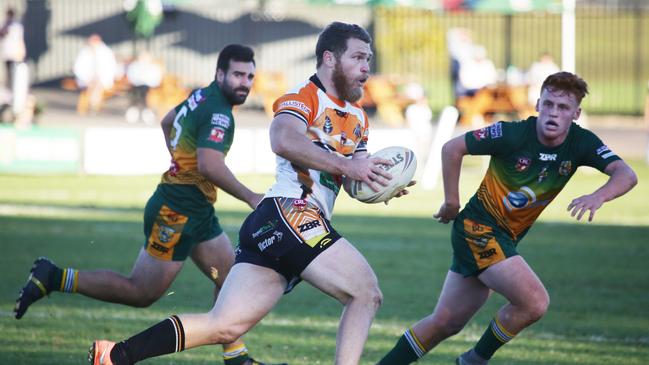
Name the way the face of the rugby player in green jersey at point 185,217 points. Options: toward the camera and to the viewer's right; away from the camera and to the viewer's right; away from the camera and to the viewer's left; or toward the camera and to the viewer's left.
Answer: toward the camera and to the viewer's right

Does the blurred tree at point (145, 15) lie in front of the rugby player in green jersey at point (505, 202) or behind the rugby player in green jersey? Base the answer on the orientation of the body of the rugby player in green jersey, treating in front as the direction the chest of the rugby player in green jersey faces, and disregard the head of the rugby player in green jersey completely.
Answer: behind

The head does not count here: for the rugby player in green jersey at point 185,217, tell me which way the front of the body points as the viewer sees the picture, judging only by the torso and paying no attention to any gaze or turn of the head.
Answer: to the viewer's right

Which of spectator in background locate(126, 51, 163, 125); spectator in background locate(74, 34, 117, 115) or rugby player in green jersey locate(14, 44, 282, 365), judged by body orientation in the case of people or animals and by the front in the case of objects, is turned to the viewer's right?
the rugby player in green jersey

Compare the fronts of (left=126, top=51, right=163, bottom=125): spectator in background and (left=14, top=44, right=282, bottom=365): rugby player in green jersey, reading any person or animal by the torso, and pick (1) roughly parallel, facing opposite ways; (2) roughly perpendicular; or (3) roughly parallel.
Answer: roughly perpendicular

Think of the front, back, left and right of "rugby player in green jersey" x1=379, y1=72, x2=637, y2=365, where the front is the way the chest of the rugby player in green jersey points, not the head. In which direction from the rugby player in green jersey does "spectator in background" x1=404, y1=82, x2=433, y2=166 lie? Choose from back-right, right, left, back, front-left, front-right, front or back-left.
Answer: back-left

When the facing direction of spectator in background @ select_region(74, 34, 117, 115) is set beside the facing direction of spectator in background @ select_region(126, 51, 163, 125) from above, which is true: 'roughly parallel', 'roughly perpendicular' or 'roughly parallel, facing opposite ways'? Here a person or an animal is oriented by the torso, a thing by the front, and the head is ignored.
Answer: roughly parallel

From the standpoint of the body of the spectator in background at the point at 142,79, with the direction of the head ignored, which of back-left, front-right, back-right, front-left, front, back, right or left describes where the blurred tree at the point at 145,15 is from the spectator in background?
back

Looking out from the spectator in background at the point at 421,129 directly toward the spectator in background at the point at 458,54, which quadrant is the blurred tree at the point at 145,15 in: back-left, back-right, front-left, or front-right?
front-left

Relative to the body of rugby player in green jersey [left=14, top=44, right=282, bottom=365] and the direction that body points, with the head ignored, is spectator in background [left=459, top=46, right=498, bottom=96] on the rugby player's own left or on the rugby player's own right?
on the rugby player's own left

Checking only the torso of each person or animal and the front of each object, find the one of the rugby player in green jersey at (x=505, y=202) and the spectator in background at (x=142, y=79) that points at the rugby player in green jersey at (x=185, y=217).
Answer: the spectator in background

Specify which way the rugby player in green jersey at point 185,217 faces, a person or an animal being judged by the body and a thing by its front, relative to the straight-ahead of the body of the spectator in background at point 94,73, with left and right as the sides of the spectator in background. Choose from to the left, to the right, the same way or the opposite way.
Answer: to the left

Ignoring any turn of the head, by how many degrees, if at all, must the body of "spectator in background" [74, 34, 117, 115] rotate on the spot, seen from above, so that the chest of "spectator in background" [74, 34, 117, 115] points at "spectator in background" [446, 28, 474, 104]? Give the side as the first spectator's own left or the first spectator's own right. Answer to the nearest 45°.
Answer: approximately 45° to the first spectator's own left

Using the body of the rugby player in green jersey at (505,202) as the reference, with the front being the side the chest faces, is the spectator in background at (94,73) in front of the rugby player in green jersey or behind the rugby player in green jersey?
behind

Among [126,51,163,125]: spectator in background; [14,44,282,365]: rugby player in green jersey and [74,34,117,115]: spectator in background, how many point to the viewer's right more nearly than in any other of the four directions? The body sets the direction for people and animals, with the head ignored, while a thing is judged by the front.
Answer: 1

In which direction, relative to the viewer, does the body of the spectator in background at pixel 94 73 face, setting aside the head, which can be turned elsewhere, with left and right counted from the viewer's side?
facing the viewer

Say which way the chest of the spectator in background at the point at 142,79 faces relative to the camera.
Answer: toward the camera
